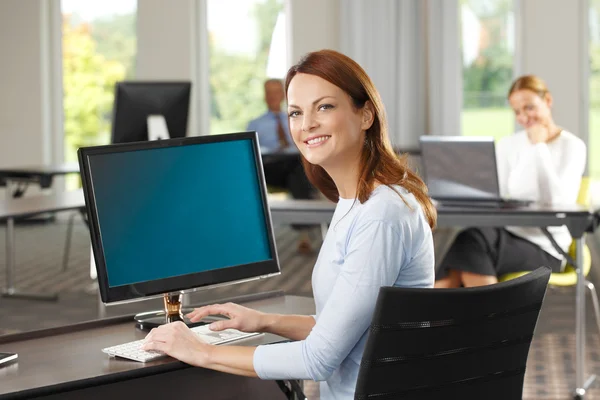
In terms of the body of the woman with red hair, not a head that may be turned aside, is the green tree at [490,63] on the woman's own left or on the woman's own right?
on the woman's own right

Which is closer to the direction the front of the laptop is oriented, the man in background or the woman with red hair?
the man in background

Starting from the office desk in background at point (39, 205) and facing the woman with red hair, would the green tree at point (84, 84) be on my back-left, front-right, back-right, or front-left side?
back-left

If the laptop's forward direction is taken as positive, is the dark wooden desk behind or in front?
behind

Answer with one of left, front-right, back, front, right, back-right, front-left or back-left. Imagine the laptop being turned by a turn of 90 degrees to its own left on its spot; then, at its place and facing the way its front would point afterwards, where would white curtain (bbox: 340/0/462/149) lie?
front-right

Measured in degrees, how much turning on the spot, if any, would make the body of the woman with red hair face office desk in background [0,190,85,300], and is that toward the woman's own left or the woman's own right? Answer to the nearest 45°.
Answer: approximately 45° to the woman's own right

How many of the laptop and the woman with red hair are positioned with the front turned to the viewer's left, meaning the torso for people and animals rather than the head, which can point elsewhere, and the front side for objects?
1

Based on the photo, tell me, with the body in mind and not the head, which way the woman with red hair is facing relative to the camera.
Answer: to the viewer's left

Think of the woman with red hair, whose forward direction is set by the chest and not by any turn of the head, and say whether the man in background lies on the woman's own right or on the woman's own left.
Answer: on the woman's own right

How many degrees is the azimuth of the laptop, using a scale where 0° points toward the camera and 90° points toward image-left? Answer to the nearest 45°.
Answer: approximately 225°

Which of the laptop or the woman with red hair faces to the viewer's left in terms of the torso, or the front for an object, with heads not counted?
the woman with red hair

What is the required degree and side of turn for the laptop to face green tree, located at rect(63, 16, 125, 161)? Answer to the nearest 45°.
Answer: approximately 90° to its left

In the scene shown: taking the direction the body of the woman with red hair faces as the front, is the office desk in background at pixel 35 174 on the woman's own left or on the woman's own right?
on the woman's own right

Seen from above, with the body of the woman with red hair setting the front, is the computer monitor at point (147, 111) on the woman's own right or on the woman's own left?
on the woman's own right

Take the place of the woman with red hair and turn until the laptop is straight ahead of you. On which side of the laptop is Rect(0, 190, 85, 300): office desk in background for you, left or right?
left
